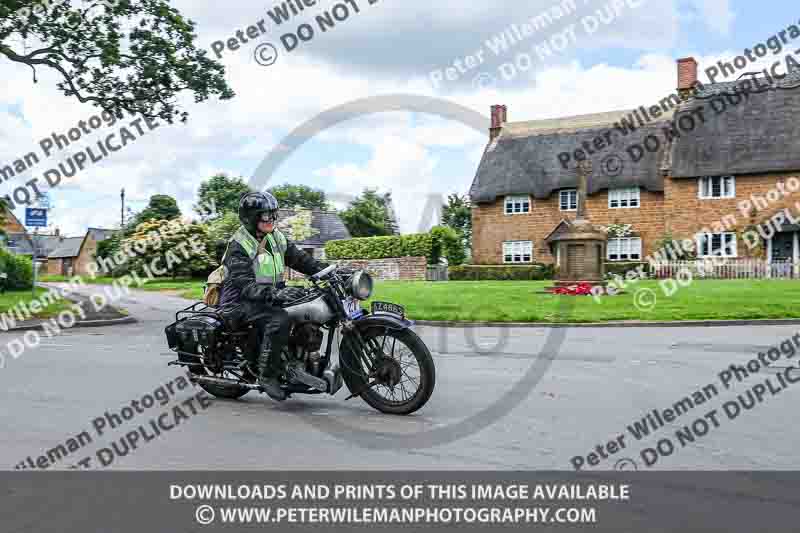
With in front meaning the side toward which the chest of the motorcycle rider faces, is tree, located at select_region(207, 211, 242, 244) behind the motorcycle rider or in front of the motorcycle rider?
behind

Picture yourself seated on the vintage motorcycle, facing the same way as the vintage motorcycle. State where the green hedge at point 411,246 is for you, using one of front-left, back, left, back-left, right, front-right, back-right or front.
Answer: back-left

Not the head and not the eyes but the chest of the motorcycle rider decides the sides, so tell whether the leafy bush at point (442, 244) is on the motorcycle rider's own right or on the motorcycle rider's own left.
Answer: on the motorcycle rider's own left

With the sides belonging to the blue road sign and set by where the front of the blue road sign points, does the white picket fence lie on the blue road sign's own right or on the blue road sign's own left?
on the blue road sign's own left

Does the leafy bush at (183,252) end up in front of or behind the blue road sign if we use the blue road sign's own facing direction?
behind

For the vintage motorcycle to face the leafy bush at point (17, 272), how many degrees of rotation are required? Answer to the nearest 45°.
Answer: approximately 180°

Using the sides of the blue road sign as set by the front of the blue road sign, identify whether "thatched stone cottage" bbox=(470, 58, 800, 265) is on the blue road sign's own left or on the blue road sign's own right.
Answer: on the blue road sign's own left

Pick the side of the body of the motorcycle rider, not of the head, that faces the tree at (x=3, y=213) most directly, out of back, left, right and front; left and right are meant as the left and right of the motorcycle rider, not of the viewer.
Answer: back

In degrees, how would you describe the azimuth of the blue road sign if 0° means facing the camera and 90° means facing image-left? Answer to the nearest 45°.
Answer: approximately 0°

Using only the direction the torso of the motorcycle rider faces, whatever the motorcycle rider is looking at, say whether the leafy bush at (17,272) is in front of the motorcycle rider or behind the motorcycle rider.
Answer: behind

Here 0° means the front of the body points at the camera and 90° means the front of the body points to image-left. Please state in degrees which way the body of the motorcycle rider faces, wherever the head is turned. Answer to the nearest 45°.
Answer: approximately 315°
